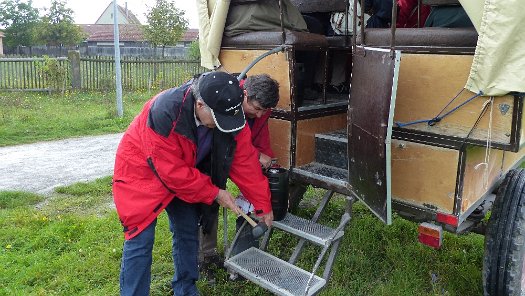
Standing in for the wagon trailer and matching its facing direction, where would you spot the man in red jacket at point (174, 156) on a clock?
The man in red jacket is roughly at 7 o'clock from the wagon trailer.

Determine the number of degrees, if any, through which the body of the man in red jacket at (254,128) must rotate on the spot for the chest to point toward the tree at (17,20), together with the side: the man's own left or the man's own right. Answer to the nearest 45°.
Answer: approximately 180°

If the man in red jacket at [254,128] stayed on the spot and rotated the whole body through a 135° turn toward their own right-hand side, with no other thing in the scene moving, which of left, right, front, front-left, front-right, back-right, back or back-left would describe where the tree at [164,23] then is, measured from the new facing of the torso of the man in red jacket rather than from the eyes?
right

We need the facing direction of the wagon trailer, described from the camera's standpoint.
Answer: facing away from the viewer and to the right of the viewer

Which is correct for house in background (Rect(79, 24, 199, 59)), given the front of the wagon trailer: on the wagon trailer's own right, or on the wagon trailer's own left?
on the wagon trailer's own left

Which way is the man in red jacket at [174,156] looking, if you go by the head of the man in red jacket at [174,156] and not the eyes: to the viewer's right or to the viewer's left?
to the viewer's right

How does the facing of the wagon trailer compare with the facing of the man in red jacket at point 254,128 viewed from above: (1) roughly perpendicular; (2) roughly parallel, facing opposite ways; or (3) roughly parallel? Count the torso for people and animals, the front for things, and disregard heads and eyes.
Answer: roughly perpendicular
